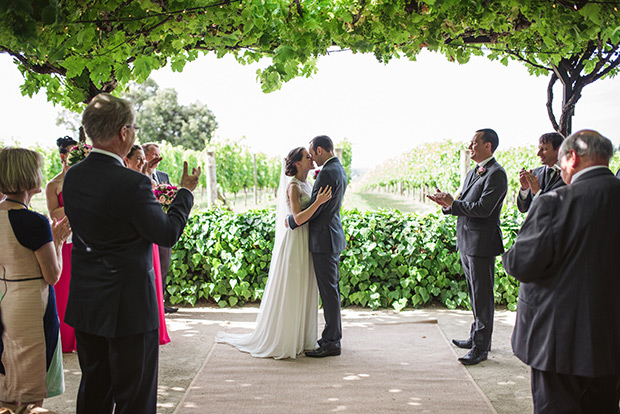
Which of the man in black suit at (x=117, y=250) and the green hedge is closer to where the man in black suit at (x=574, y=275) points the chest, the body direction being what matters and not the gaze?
the green hedge

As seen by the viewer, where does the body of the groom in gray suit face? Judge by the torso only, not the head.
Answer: to the viewer's left

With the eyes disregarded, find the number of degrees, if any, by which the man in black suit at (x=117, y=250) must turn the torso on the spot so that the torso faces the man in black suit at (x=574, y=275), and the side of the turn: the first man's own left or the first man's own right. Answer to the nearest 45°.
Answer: approximately 45° to the first man's own right

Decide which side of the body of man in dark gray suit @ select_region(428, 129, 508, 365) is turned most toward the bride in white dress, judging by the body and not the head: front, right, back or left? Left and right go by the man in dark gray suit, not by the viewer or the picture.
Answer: front

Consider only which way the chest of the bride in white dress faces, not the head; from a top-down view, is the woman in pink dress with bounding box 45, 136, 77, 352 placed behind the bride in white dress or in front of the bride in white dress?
behind

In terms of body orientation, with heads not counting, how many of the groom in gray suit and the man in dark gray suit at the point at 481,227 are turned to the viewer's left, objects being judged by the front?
2

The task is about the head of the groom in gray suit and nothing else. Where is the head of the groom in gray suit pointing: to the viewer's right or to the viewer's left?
to the viewer's left

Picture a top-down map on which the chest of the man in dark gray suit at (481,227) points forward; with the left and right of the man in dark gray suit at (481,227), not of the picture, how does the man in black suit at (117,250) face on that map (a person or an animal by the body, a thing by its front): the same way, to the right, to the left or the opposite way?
to the right

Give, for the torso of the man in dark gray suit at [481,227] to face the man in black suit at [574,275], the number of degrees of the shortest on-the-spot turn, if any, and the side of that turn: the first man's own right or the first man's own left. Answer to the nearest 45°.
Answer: approximately 90° to the first man's own left

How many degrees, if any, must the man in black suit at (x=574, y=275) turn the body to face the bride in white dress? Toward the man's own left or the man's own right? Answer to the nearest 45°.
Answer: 0° — they already face them

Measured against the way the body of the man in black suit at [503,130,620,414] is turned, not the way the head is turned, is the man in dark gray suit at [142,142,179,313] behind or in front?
in front

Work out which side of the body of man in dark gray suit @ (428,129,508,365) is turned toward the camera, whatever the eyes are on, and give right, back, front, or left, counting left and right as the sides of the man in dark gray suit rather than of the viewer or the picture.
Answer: left

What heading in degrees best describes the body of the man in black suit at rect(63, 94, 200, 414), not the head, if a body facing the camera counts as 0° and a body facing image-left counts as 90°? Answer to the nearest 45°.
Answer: approximately 225°

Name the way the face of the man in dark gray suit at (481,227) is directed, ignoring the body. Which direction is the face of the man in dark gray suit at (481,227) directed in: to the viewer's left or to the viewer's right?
to the viewer's left

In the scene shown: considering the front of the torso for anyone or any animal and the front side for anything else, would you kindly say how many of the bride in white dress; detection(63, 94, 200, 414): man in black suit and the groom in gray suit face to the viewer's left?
1

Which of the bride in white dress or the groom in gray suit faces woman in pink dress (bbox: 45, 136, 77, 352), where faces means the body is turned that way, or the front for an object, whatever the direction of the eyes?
the groom in gray suit

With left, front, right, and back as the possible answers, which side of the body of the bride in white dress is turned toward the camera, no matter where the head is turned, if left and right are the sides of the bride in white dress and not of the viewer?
right

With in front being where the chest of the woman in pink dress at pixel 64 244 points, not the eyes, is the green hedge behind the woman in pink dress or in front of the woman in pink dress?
in front
